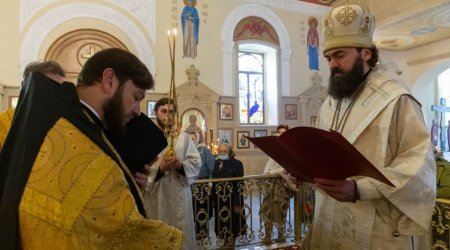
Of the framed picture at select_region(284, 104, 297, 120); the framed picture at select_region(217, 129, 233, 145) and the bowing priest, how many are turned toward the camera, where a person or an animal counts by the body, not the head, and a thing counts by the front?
2

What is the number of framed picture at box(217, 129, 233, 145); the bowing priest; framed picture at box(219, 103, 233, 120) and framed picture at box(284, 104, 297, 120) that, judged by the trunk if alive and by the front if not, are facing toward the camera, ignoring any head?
3

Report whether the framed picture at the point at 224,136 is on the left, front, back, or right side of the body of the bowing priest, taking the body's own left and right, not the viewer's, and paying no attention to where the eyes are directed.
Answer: left

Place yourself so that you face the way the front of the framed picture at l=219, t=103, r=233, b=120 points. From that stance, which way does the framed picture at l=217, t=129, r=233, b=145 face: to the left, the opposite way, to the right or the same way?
the same way

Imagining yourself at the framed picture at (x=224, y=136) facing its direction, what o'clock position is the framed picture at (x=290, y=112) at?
the framed picture at (x=290, y=112) is roughly at 8 o'clock from the framed picture at (x=224, y=136).

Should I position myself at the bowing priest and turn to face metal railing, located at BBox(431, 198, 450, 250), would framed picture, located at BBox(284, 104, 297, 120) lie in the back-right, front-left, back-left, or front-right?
front-left

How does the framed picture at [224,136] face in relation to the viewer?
toward the camera

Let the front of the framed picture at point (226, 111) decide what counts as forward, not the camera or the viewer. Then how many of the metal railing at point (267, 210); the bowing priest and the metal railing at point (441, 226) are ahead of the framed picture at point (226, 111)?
3

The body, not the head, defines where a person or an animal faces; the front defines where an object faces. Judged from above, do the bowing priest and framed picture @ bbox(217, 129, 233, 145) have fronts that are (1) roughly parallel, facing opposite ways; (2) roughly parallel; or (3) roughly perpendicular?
roughly perpendicular

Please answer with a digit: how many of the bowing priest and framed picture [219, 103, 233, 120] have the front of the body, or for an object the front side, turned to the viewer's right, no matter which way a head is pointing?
1

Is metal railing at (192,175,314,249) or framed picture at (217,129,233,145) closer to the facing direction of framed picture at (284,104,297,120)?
the metal railing

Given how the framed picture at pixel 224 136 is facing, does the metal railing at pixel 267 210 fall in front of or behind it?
in front

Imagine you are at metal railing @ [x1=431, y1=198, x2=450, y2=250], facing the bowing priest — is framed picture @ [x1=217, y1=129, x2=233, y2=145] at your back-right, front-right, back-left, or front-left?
back-right

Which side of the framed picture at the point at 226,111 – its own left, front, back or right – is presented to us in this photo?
front

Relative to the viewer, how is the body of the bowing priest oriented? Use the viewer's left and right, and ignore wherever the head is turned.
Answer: facing to the right of the viewer

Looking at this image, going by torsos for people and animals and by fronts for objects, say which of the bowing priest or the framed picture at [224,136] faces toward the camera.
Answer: the framed picture
